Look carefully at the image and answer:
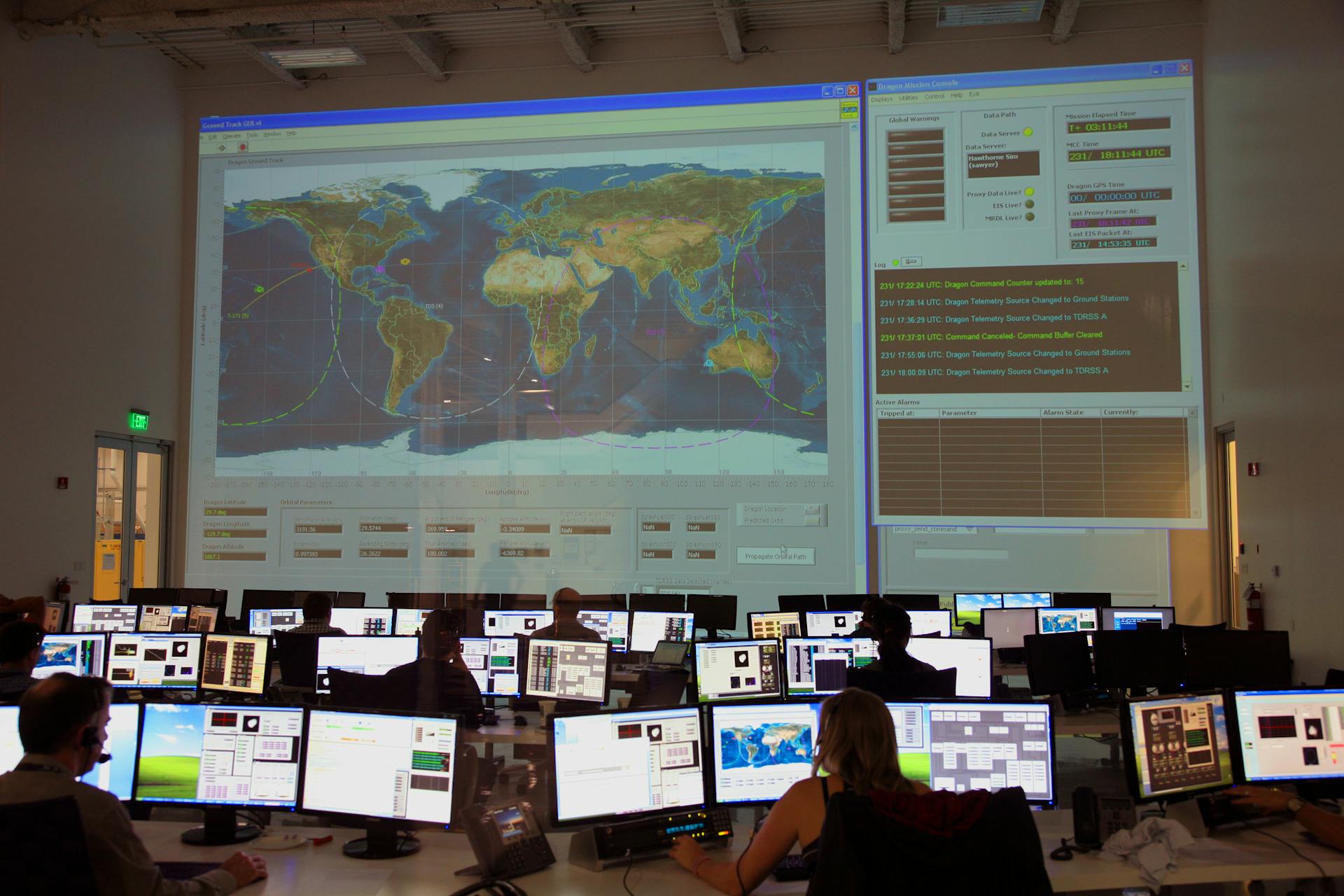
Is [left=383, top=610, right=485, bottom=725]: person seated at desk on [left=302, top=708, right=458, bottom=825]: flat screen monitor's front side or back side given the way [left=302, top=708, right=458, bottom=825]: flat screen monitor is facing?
on the back side

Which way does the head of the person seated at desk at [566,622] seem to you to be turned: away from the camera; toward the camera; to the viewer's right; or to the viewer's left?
away from the camera

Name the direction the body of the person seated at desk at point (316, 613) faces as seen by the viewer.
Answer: away from the camera

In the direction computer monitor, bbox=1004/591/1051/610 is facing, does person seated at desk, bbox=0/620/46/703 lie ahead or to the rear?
ahead

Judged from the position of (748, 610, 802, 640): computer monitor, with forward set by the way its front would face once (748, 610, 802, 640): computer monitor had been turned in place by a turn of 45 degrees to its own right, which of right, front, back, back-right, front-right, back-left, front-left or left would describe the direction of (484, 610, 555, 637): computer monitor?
front-right

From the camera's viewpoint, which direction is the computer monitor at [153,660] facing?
toward the camera

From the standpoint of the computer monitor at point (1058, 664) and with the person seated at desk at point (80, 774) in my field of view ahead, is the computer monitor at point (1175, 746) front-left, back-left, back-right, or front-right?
front-left

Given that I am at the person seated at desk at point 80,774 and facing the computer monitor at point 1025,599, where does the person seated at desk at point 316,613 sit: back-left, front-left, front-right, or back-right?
front-left

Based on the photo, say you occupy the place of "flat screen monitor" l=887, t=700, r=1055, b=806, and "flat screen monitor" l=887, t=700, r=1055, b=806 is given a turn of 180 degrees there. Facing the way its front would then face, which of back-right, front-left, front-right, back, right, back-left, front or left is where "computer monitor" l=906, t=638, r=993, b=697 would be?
front

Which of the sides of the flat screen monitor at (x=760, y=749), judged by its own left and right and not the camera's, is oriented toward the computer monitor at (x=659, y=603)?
back

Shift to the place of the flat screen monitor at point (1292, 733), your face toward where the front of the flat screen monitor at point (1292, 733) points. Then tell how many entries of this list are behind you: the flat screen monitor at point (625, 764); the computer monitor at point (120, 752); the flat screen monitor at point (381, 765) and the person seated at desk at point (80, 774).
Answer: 0

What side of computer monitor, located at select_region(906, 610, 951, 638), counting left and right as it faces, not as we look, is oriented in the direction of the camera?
front

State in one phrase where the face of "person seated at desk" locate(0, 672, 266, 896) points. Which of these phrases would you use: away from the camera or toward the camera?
away from the camera

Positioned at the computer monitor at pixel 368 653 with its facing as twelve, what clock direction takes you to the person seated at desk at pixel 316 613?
The person seated at desk is roughly at 5 o'clock from the computer monitor.

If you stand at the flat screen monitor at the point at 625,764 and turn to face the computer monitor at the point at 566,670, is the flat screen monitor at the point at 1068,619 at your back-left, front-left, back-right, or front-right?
front-right

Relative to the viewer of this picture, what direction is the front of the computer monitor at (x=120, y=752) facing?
facing the viewer

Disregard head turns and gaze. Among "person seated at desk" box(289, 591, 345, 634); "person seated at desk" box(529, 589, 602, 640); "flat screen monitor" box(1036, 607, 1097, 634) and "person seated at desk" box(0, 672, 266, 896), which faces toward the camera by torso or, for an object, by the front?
the flat screen monitor

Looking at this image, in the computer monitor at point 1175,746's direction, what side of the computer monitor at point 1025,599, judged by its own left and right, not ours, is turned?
front

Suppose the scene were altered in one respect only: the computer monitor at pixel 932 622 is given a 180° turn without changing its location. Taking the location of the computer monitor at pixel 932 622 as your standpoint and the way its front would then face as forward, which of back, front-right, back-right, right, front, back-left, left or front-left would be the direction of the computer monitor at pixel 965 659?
back

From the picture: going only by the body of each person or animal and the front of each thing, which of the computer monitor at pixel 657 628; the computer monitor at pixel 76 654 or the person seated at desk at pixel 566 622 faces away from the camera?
the person seated at desk

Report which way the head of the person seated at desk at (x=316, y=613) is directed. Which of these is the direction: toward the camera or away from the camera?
away from the camera
